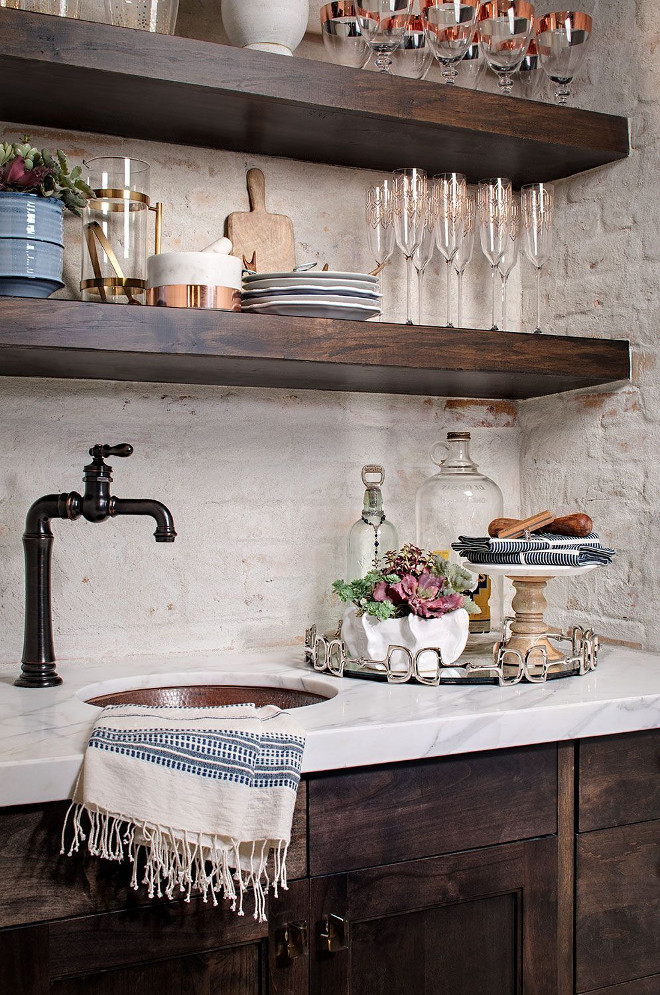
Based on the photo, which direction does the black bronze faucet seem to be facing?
to the viewer's right

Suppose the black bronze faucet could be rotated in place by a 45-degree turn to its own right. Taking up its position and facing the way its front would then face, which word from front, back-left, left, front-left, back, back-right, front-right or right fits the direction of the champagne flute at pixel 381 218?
front-left

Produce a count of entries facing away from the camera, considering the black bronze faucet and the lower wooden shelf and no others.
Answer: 0

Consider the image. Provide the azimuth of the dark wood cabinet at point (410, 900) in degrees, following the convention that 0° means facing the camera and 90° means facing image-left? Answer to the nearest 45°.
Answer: approximately 315°

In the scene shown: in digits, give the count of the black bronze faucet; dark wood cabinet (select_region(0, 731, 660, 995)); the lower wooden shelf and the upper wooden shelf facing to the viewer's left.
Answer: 0

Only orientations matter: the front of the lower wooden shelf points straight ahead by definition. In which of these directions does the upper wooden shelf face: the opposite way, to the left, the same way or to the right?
the same way

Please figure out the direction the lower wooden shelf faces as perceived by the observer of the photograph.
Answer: facing the viewer and to the right of the viewer

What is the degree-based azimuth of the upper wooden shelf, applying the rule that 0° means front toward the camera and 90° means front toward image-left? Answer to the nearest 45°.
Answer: approximately 315°

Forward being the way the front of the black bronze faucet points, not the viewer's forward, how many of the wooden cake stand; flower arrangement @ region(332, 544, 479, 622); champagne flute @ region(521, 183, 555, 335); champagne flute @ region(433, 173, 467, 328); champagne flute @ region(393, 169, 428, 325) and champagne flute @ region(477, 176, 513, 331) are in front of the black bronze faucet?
6

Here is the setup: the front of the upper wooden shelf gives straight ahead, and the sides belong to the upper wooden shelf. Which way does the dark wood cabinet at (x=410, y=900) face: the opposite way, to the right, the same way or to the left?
the same way

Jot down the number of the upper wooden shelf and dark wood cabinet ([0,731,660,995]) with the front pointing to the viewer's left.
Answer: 0

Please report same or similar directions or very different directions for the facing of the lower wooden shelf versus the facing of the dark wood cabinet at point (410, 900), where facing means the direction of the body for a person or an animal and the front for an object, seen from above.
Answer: same or similar directions
